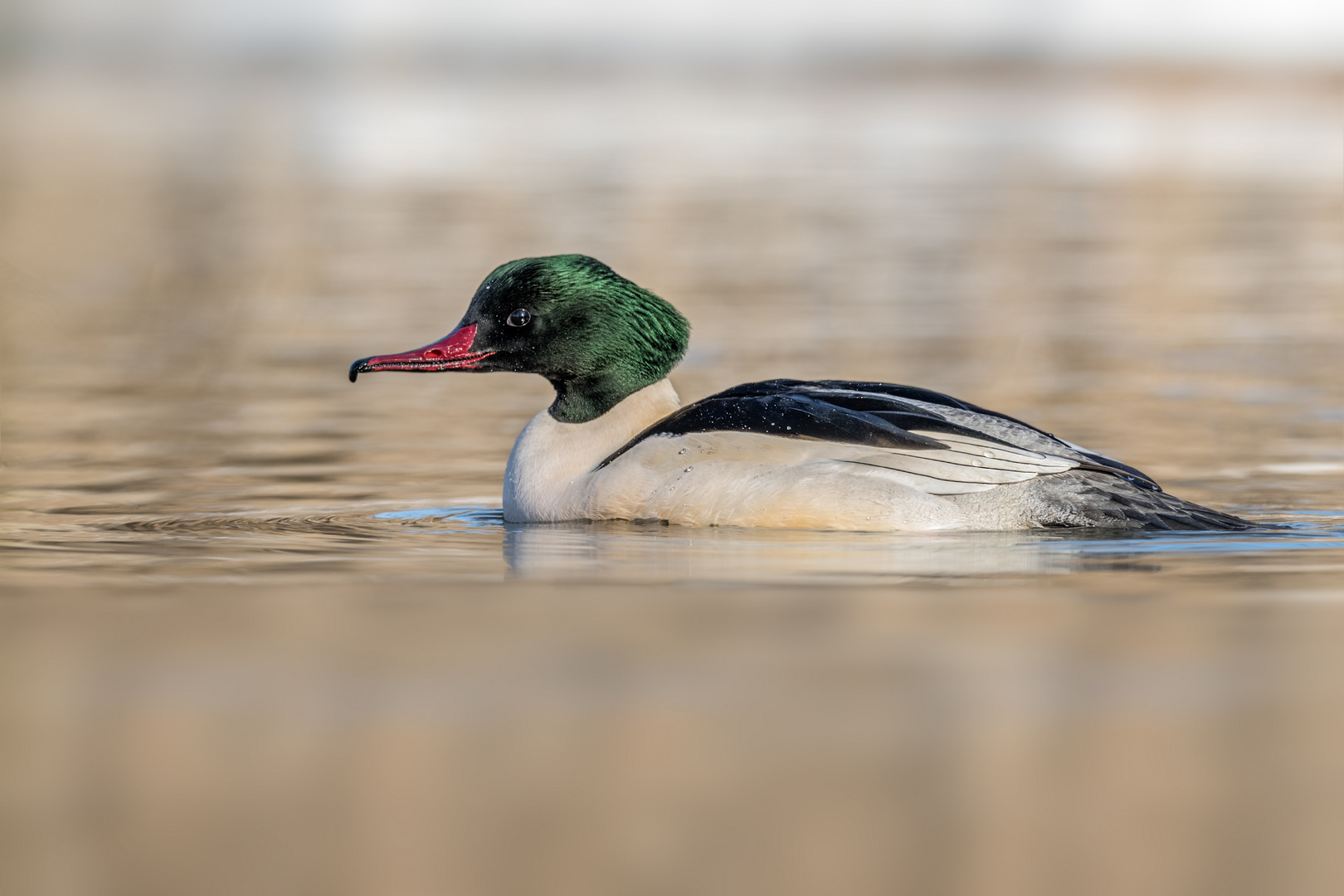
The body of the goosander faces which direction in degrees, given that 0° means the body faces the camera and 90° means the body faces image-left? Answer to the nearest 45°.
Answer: approximately 90°
